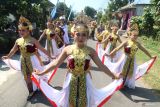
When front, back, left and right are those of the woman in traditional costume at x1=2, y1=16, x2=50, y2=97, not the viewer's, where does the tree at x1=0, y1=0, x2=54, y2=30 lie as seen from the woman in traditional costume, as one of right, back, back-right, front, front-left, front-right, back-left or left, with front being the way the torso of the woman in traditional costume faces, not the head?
back-right

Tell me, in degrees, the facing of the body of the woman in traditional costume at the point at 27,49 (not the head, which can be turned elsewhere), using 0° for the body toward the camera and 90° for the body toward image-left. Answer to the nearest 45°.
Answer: approximately 45°

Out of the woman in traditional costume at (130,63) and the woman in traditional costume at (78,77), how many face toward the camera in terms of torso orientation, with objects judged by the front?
2

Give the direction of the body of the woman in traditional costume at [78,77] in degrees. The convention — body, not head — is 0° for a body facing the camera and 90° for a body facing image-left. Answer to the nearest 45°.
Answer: approximately 0°

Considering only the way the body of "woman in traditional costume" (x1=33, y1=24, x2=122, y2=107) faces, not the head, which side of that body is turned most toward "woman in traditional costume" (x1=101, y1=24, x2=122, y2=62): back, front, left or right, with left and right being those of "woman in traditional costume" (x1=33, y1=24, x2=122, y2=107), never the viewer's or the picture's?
back

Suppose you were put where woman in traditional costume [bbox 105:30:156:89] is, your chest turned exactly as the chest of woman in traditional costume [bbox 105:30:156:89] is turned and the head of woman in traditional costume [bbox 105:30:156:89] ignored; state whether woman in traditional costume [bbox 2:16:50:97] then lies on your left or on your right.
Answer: on your right
